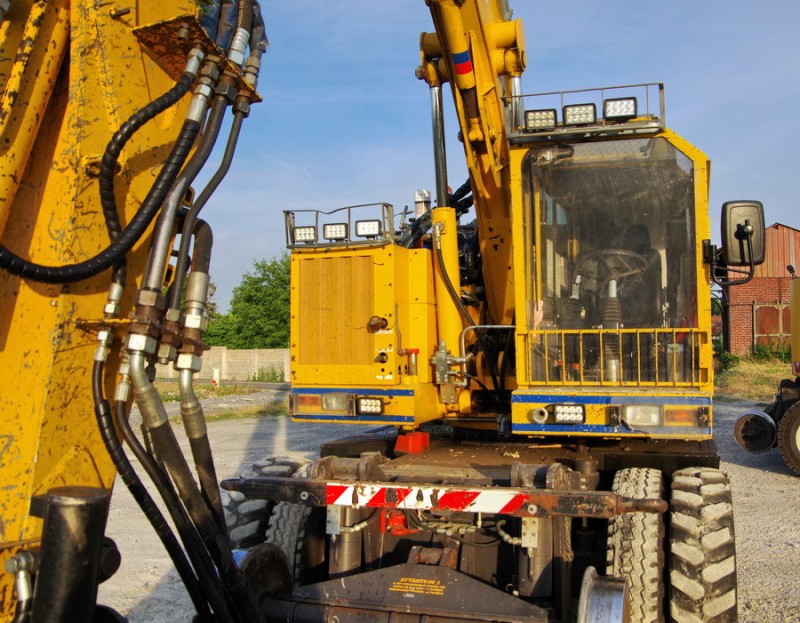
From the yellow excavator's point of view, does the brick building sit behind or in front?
behind

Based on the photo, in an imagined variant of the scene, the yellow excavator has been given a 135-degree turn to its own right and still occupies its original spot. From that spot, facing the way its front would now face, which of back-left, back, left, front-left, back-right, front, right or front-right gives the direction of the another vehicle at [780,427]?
right

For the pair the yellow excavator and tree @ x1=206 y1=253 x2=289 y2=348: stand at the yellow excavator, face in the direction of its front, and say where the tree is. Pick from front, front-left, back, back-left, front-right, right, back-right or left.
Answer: back

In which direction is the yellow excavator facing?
toward the camera

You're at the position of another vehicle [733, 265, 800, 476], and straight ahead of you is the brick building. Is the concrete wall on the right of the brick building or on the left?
left

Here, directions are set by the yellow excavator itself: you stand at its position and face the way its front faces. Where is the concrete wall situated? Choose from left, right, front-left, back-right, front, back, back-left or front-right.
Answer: back

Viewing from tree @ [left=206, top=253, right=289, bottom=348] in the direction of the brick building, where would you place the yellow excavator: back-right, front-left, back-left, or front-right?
front-right
